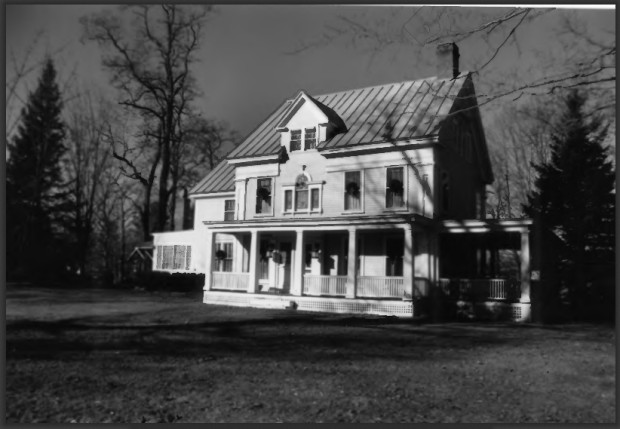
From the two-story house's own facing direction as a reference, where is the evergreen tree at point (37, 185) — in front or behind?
in front

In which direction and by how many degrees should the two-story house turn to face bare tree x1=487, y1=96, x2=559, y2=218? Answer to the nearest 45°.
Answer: approximately 180°

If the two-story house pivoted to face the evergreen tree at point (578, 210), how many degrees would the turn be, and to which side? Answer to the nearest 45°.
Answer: approximately 90° to its left

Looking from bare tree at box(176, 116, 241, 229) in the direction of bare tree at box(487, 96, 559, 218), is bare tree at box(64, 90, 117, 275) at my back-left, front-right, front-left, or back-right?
back-right

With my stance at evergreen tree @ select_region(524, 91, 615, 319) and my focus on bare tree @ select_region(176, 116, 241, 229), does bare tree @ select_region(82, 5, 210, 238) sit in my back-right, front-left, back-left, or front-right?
front-left
